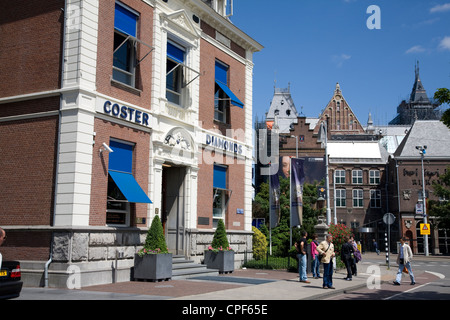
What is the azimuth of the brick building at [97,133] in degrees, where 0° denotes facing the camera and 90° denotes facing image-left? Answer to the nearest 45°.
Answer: approximately 315°

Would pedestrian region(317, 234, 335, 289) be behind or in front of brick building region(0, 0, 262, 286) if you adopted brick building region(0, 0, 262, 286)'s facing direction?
in front

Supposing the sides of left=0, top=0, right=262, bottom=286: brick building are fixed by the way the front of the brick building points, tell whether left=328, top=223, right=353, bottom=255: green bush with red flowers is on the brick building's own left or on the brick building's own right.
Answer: on the brick building's own left

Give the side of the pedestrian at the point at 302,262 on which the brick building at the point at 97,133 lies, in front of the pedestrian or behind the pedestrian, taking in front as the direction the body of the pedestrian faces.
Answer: behind

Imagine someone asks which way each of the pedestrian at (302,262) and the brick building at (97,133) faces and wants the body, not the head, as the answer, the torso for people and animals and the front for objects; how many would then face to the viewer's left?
0

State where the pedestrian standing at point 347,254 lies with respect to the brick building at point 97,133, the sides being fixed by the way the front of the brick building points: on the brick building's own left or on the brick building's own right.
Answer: on the brick building's own left

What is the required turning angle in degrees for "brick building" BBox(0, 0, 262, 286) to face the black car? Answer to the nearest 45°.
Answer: approximately 45° to its right
